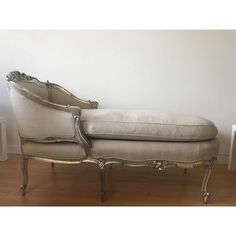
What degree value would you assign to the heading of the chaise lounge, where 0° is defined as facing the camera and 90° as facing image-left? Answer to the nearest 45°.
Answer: approximately 270°
